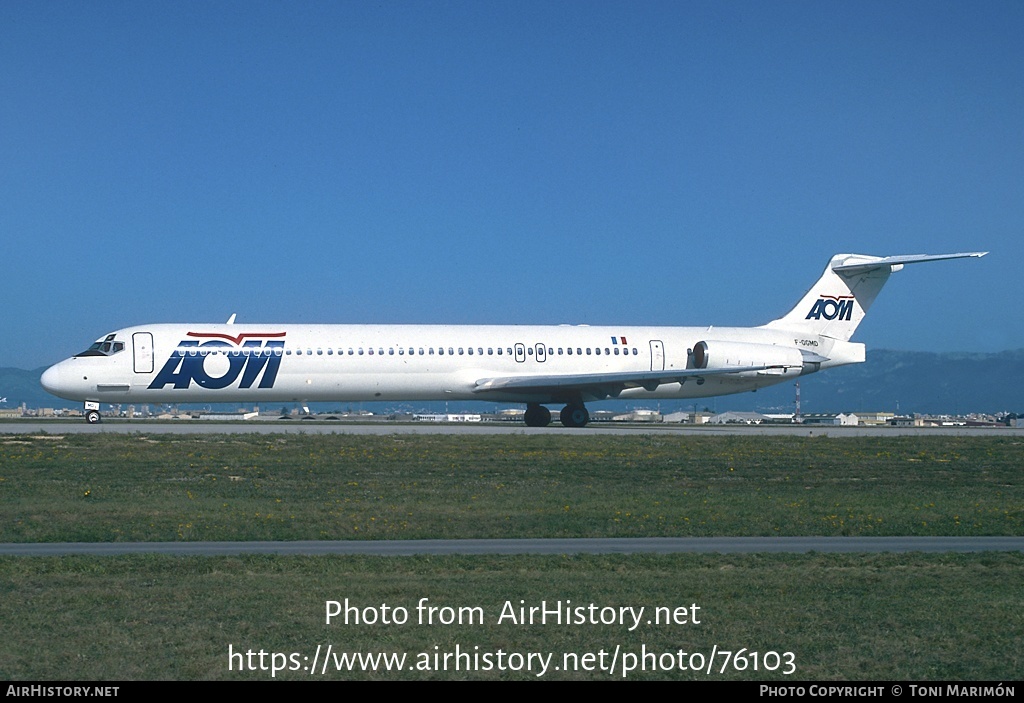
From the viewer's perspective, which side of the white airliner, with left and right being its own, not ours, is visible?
left
